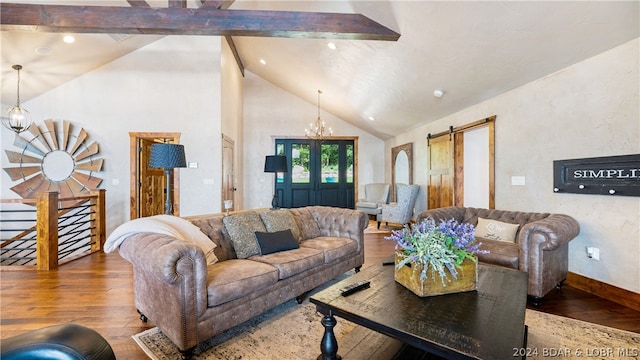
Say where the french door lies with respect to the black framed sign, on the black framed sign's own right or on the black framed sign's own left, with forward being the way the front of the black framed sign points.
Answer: on the black framed sign's own right

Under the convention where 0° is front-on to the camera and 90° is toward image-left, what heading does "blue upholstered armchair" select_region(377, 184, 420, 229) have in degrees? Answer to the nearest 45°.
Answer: approximately 90°

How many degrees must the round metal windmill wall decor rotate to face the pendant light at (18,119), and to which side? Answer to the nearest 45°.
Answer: approximately 45° to its right

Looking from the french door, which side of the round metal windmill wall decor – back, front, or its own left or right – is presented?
left

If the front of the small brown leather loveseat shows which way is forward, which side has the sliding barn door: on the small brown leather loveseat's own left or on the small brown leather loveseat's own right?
on the small brown leather loveseat's own right

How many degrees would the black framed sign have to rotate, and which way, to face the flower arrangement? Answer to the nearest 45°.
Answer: approximately 45° to its left

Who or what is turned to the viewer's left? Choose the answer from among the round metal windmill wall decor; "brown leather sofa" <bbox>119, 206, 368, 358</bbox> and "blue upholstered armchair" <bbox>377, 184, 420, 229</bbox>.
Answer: the blue upholstered armchair

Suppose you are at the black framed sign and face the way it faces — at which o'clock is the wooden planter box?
The wooden planter box is roughly at 11 o'clock from the black framed sign.
